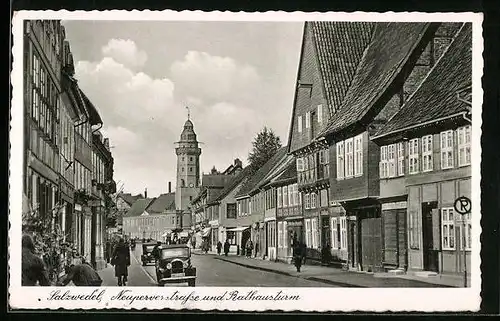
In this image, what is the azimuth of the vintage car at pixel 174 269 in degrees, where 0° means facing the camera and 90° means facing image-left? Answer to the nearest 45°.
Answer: approximately 0°

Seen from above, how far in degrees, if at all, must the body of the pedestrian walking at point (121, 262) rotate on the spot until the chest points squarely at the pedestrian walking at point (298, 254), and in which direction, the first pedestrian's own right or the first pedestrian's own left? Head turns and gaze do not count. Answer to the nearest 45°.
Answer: approximately 90° to the first pedestrian's own right

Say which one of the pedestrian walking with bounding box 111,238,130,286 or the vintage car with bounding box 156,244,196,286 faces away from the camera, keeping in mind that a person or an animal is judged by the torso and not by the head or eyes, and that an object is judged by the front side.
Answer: the pedestrian walking

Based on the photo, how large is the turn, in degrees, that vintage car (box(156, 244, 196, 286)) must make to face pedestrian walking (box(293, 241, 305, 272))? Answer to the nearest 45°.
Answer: approximately 90° to its left

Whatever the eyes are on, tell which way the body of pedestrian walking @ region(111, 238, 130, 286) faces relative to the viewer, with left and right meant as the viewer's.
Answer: facing away from the viewer

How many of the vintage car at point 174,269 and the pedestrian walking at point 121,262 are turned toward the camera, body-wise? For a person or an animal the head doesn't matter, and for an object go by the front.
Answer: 1
